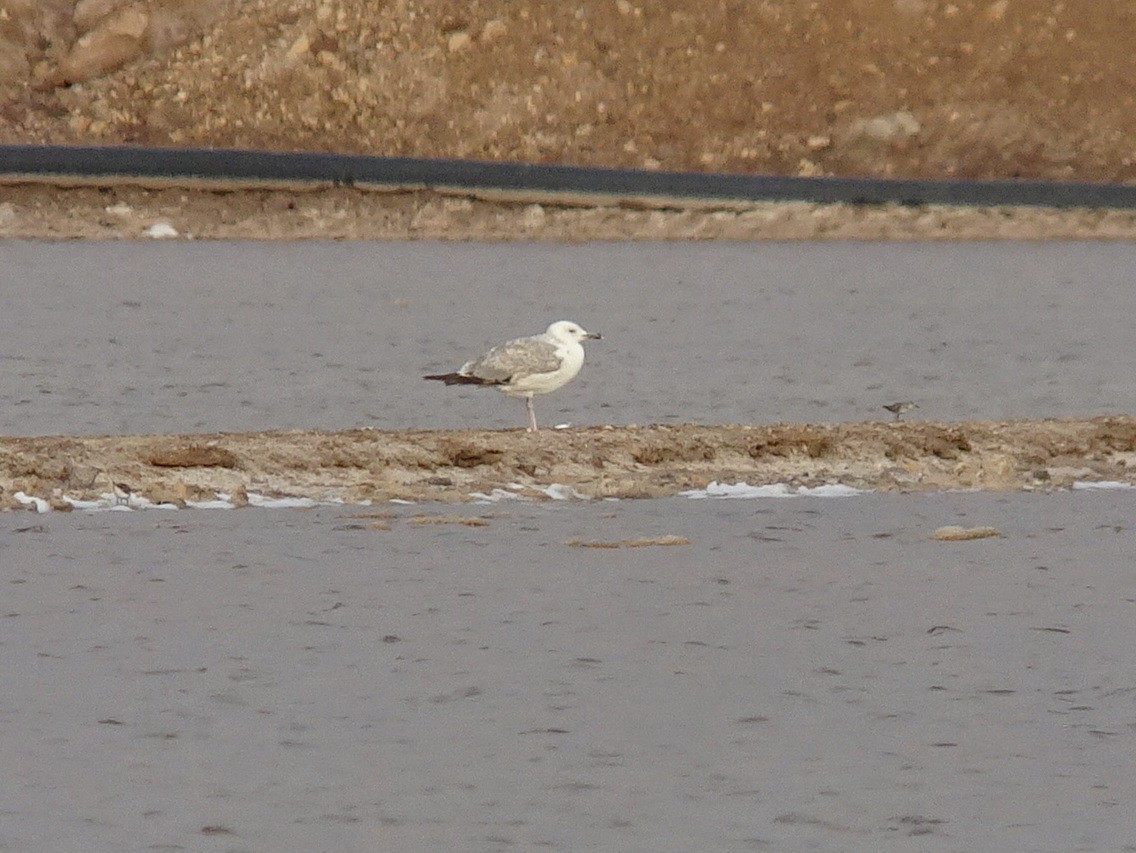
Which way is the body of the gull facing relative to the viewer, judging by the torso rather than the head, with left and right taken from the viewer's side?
facing to the right of the viewer

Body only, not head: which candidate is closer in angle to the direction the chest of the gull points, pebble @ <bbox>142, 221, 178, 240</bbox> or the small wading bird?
the small wading bird

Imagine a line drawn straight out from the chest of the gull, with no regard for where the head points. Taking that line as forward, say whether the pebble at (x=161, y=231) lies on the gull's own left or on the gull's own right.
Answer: on the gull's own left

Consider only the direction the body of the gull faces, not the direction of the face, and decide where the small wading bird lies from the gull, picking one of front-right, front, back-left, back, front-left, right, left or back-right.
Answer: front
